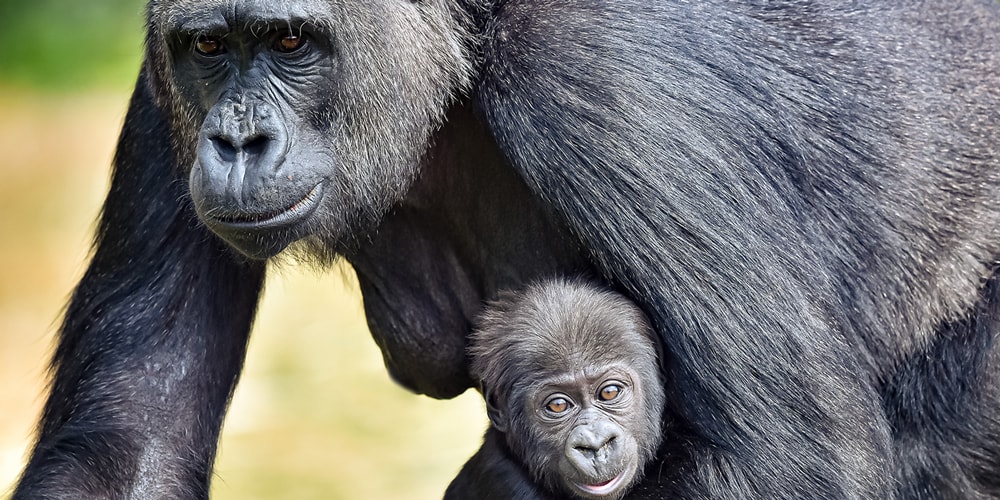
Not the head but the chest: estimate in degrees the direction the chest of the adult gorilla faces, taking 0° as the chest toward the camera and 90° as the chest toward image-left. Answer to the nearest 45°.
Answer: approximately 45°
